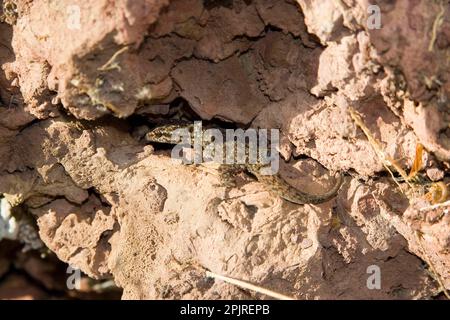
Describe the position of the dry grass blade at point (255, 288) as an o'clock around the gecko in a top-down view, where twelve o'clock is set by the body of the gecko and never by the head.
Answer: The dry grass blade is roughly at 9 o'clock from the gecko.

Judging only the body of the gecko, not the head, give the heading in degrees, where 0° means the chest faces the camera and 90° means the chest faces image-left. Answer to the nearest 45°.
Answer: approximately 90°
